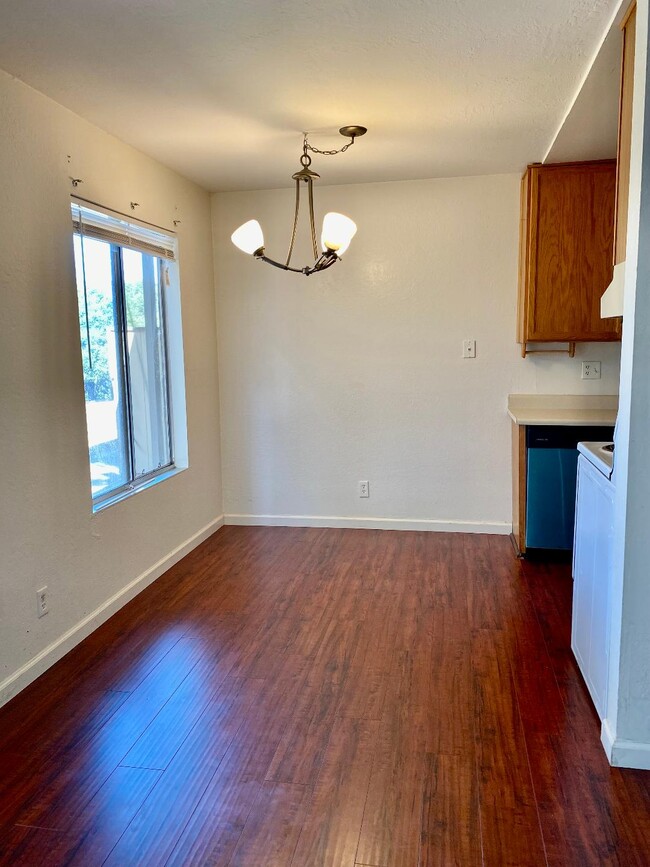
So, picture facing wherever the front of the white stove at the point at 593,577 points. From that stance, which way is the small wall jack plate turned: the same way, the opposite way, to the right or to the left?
to the left

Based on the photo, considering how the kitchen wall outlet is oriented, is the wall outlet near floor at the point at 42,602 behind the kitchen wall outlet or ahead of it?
ahead

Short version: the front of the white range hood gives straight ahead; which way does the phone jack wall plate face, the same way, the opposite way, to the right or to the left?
to the left

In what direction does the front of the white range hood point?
to the viewer's left

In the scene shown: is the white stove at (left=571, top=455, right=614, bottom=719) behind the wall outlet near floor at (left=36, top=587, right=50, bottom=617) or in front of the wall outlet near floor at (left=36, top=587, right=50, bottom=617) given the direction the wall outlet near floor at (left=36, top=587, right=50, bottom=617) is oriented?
in front

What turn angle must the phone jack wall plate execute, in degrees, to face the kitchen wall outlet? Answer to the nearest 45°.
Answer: approximately 90° to its left

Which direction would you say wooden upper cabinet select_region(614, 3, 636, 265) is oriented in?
to the viewer's left

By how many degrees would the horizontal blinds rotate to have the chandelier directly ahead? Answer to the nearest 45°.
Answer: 0° — it already faces it

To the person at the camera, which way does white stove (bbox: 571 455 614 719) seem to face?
facing to the left of the viewer
